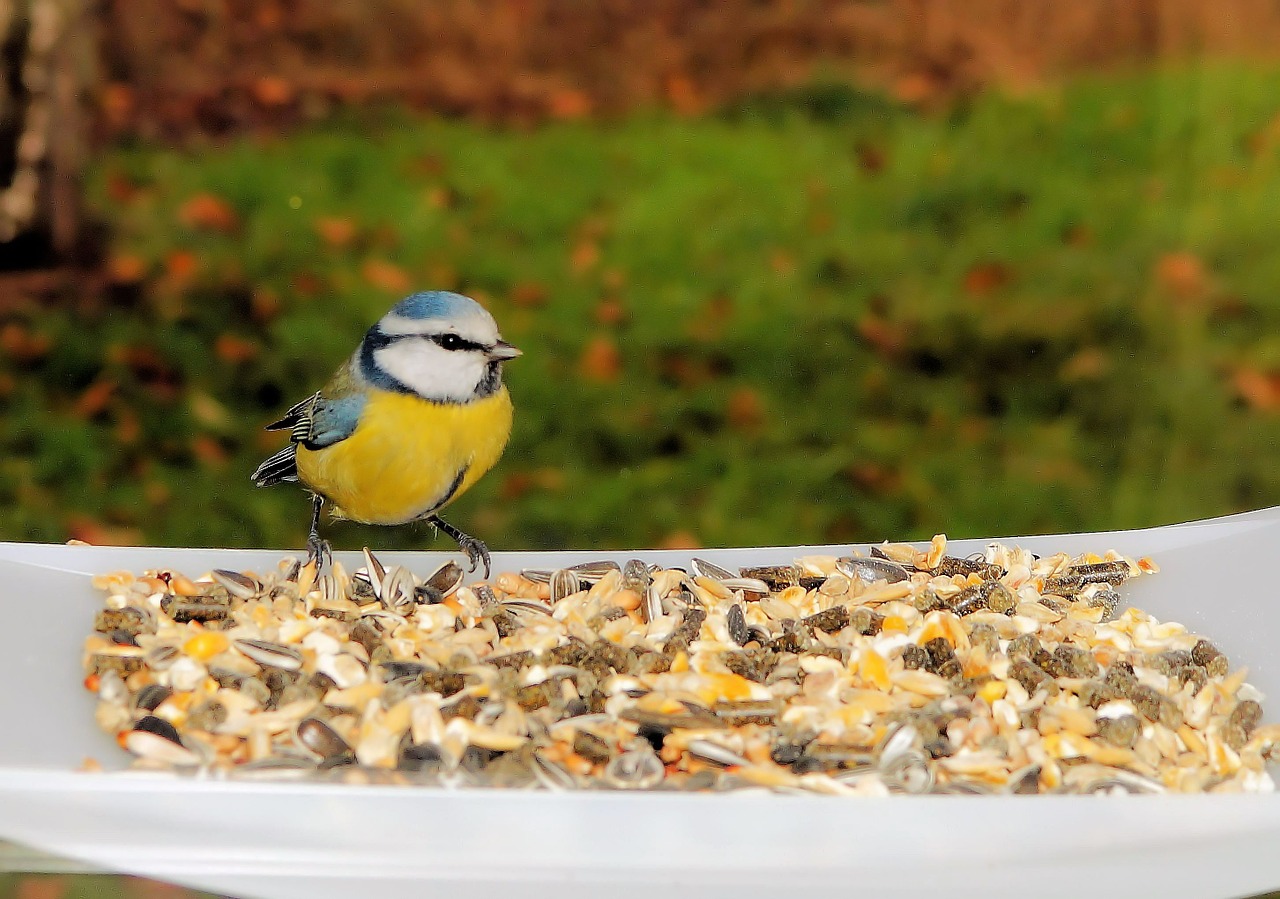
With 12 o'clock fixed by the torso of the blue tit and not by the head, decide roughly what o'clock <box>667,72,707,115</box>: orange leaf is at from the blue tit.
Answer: The orange leaf is roughly at 8 o'clock from the blue tit.

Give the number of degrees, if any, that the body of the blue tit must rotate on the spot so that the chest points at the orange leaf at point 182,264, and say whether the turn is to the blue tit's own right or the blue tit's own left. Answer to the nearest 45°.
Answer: approximately 135° to the blue tit's own left

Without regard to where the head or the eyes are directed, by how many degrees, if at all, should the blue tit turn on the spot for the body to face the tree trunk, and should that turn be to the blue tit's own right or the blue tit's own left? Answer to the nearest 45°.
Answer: approximately 180°

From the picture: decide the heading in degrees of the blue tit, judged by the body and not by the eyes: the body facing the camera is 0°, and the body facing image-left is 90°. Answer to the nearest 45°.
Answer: approximately 315°

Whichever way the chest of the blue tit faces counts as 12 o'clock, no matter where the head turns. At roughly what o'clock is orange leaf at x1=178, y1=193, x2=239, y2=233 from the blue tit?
The orange leaf is roughly at 7 o'clock from the blue tit.

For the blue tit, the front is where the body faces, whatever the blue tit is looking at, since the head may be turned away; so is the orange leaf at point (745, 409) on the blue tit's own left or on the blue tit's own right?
on the blue tit's own left

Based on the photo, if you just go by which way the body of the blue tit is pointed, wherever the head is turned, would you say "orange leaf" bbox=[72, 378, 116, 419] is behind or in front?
behind

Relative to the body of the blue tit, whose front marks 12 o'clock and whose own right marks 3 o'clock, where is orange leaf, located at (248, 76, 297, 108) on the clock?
The orange leaf is roughly at 7 o'clock from the blue tit.
